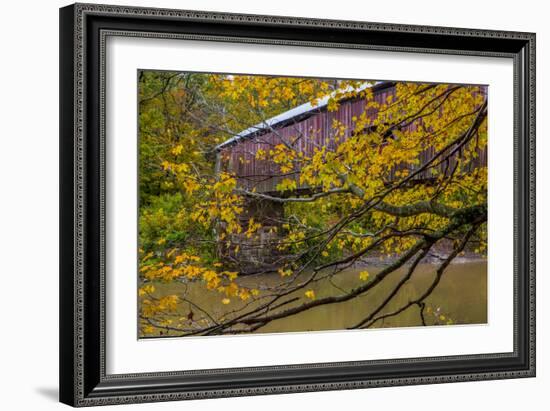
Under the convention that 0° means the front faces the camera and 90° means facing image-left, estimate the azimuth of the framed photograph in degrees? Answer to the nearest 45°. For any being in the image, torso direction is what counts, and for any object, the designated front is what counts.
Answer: approximately 315°
